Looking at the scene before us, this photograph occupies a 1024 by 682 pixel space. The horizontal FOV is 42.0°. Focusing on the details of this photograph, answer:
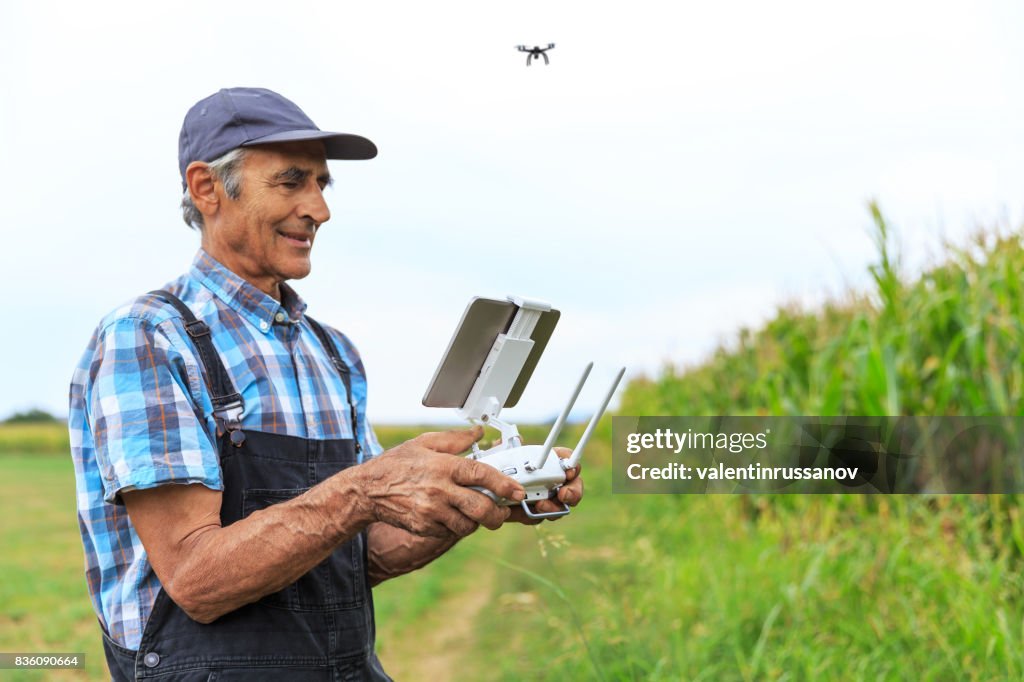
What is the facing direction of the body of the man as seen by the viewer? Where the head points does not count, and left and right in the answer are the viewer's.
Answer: facing the viewer and to the right of the viewer
